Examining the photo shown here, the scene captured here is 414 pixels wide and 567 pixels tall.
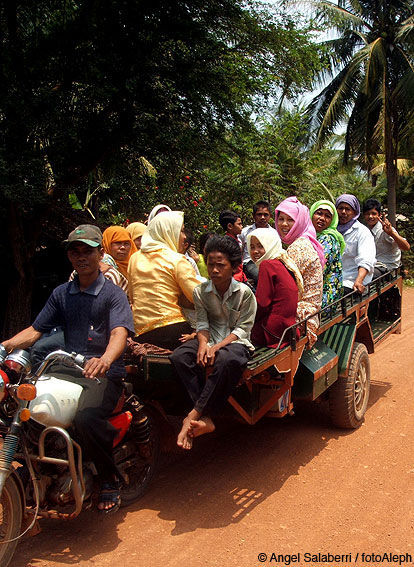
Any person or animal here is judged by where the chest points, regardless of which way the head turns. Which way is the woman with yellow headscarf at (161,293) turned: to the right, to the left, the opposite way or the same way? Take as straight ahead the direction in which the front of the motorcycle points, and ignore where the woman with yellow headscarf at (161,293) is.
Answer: the opposite way

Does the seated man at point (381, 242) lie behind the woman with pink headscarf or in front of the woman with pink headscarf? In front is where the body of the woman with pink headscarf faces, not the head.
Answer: behind

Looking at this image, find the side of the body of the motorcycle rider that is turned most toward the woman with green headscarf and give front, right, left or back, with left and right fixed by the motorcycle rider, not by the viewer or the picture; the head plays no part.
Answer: back

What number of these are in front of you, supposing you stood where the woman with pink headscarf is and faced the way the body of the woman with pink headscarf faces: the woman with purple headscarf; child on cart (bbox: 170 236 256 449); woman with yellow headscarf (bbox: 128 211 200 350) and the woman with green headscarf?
2

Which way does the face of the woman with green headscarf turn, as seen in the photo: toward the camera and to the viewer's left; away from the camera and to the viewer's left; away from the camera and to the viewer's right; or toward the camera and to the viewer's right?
toward the camera and to the viewer's left

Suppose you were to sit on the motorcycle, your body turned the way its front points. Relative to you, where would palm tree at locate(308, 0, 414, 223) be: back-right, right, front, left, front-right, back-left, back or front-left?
back

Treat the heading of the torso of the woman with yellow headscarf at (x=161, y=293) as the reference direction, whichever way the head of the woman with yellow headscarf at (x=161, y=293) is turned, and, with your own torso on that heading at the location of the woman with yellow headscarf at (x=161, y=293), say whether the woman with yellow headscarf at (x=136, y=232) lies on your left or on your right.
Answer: on your left

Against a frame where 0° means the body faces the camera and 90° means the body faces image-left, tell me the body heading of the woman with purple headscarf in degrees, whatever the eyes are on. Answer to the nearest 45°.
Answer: approximately 45°

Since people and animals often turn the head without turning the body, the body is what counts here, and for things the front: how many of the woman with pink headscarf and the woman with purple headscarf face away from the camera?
0

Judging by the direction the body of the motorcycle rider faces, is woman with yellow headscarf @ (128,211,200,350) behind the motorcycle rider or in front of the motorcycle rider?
behind

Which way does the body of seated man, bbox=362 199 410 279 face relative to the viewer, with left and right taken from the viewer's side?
facing the viewer and to the left of the viewer

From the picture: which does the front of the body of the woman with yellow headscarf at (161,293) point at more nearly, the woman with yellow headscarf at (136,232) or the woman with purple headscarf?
the woman with purple headscarf

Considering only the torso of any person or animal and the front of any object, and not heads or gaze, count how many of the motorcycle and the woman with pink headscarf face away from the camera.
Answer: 0
